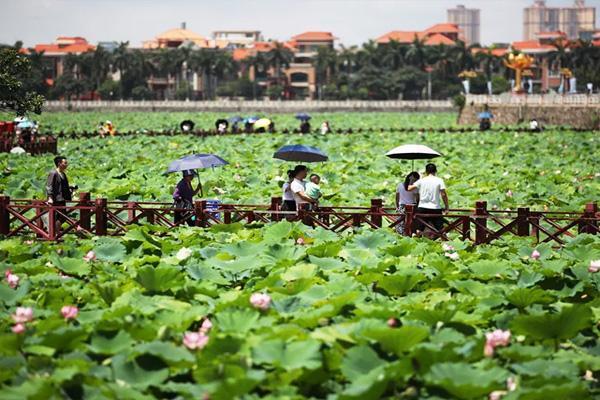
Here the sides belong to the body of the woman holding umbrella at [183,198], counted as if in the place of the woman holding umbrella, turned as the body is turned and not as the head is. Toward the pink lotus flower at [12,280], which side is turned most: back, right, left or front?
right

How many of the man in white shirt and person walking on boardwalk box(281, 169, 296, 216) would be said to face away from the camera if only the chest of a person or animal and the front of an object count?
1

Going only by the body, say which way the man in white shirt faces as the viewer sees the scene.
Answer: away from the camera

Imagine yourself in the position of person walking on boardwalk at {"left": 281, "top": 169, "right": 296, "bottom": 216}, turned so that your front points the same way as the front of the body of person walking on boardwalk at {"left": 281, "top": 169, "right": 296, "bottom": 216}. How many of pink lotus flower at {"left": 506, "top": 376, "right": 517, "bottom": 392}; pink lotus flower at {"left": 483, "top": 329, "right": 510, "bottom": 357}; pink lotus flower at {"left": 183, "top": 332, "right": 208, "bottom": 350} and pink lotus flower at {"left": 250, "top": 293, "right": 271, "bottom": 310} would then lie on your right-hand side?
4

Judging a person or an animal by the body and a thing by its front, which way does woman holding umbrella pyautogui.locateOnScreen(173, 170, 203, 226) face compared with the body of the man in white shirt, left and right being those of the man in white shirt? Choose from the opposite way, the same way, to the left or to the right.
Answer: to the right

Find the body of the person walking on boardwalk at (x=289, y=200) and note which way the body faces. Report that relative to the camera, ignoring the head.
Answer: to the viewer's right

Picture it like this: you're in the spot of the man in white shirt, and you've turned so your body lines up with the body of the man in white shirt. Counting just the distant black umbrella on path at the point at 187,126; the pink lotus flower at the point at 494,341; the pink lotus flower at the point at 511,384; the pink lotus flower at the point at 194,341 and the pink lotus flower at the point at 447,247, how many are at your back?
4

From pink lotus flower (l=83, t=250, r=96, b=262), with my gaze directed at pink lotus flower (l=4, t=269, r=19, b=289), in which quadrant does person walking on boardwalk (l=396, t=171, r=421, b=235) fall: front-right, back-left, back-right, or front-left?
back-left

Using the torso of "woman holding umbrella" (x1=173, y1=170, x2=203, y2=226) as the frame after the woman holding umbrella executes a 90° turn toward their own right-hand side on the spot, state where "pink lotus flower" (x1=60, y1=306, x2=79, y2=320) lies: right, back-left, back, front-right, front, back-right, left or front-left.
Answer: front

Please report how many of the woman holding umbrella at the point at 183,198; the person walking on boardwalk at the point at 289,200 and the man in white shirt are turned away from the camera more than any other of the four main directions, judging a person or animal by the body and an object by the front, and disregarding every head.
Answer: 1

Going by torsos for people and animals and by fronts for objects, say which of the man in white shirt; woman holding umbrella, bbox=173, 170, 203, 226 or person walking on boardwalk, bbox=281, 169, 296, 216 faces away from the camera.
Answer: the man in white shirt
